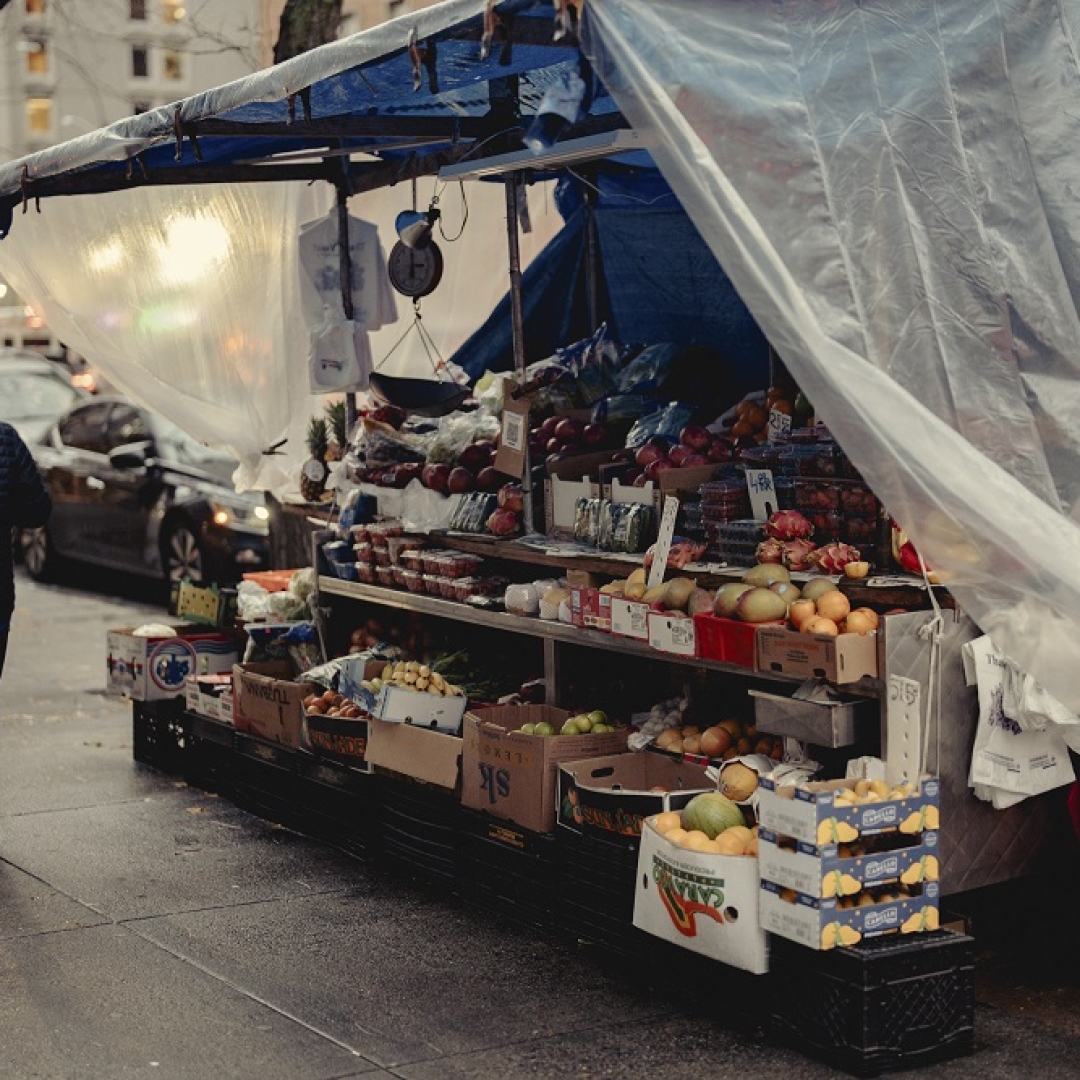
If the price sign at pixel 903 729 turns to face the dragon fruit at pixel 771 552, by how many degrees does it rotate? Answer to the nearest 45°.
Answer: approximately 135° to its right

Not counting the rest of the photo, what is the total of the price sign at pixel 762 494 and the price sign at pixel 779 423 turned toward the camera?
2

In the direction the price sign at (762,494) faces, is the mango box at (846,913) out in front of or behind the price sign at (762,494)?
in front

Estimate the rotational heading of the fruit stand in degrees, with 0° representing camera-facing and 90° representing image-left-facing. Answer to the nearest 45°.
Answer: approximately 45°

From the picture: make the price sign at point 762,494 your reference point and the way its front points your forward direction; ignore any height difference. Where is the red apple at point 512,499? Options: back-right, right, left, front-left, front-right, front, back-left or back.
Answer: back-right

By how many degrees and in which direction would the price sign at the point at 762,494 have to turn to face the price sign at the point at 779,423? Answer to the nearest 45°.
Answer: approximately 180°

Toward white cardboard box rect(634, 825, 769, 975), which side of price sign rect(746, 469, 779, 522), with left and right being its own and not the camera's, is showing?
front

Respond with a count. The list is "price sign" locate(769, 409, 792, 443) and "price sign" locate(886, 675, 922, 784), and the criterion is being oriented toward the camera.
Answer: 2

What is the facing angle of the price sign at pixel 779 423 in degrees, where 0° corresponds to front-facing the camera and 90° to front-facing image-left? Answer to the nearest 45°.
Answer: approximately 0°

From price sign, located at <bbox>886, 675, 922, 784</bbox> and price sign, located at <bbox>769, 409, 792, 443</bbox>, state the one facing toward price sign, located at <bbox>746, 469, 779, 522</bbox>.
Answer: price sign, located at <bbox>769, 409, 792, 443</bbox>
